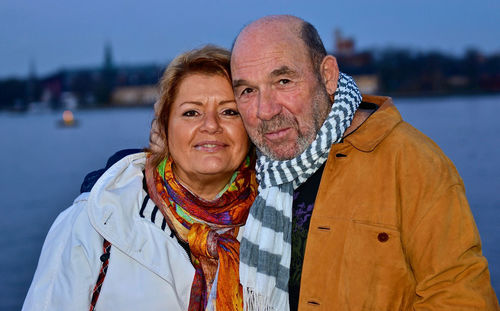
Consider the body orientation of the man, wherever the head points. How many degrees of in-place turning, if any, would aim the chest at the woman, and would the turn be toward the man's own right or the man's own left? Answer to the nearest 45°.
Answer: approximately 45° to the man's own right

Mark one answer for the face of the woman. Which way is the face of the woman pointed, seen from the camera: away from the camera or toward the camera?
toward the camera

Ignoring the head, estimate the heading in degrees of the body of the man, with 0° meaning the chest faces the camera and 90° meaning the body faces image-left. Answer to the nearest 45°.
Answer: approximately 45°
